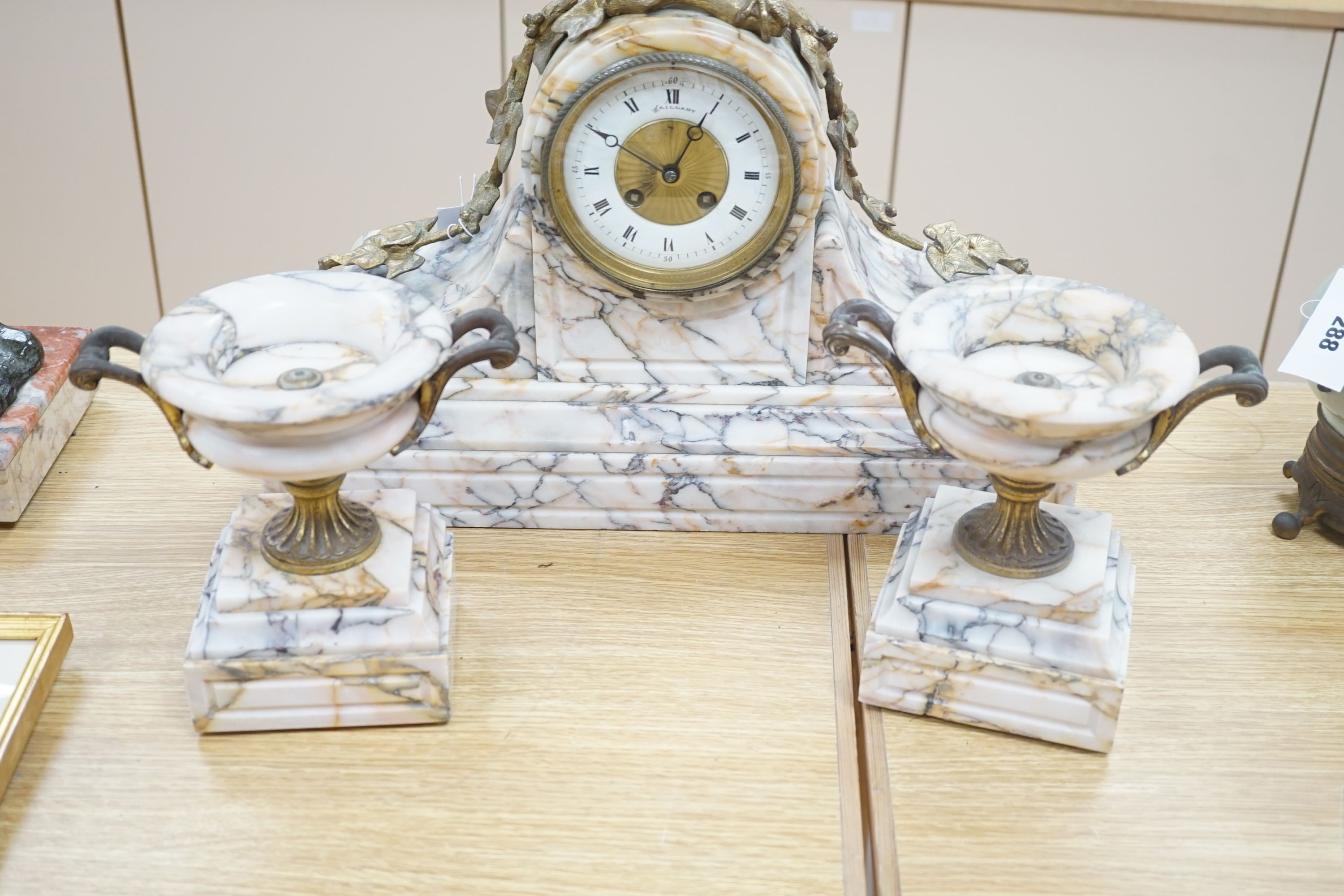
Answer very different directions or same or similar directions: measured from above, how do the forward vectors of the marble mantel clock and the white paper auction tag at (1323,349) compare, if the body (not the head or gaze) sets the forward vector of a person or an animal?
same or similar directions

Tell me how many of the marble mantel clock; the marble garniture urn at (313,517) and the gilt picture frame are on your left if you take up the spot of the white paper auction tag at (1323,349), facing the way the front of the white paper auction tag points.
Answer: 0

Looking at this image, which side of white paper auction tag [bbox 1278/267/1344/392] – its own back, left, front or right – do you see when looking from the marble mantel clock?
right

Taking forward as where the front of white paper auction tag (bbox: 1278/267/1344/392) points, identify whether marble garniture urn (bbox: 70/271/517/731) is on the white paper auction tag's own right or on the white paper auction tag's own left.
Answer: on the white paper auction tag's own right

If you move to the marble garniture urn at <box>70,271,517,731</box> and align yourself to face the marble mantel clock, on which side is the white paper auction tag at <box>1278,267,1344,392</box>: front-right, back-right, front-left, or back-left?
front-right

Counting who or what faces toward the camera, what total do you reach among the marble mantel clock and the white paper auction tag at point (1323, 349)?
2

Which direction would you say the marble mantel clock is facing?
toward the camera

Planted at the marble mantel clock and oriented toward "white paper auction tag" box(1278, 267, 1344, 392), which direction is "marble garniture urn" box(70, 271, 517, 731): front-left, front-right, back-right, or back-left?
back-right

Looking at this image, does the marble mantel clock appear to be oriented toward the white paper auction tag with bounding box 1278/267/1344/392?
no

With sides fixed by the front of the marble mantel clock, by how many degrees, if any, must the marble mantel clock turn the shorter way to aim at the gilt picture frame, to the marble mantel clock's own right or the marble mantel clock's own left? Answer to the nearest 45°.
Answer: approximately 45° to the marble mantel clock's own right
